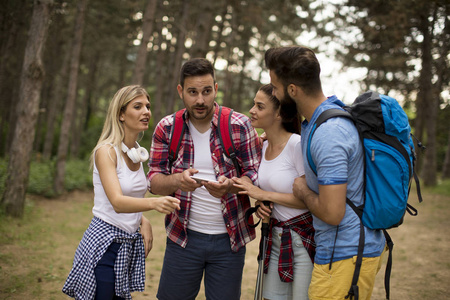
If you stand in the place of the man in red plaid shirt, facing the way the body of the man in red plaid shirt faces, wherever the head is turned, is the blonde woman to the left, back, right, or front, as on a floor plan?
right

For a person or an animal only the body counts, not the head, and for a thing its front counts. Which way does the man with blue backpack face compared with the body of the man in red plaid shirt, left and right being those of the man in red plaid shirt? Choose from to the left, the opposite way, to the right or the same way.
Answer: to the right

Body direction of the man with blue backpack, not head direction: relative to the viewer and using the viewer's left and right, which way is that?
facing to the left of the viewer

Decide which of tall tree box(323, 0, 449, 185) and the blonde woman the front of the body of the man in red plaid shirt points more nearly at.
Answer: the blonde woman

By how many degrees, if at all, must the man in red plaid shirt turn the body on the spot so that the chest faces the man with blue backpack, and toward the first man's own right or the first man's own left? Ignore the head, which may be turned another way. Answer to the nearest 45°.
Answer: approximately 45° to the first man's own left

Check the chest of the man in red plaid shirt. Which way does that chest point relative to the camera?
toward the camera

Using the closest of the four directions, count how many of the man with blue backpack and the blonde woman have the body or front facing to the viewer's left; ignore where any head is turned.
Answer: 1

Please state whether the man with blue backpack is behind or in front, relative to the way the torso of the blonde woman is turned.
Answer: in front

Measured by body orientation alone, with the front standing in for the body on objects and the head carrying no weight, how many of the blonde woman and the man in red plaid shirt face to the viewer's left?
0

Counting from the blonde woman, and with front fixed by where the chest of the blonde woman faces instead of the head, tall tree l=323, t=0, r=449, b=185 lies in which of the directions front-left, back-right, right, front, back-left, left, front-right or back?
left

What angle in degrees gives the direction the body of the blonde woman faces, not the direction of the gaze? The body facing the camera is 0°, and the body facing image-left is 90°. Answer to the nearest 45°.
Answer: approximately 315°

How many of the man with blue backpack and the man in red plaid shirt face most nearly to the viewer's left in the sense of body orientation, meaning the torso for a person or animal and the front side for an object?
1

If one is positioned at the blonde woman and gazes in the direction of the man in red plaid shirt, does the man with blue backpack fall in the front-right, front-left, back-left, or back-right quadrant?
front-right

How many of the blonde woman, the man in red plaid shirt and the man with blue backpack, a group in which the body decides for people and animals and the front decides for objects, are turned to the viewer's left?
1

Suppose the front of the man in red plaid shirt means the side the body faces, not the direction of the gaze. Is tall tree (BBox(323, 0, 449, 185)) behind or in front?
behind

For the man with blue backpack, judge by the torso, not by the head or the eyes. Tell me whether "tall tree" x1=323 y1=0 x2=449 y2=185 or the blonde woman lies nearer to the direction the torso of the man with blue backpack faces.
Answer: the blonde woman
